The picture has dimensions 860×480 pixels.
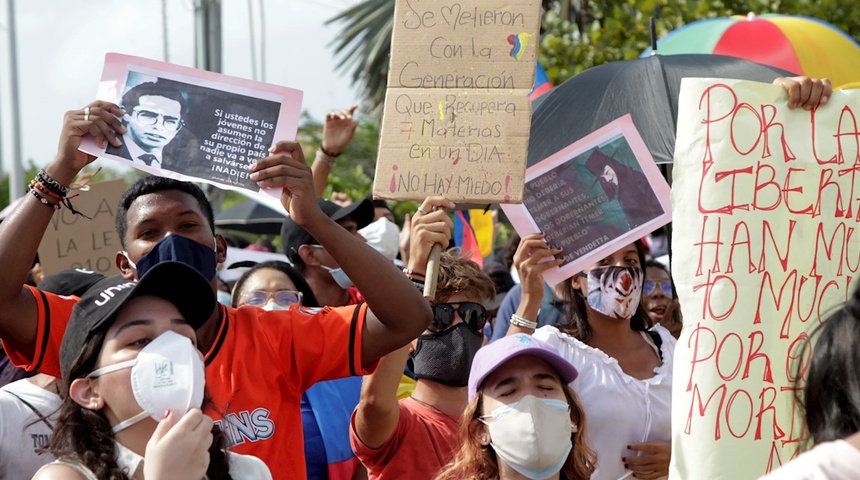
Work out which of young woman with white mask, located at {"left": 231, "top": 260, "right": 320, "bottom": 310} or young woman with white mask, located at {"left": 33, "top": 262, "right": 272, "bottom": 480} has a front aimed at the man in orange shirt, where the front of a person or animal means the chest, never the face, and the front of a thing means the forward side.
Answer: young woman with white mask, located at {"left": 231, "top": 260, "right": 320, "bottom": 310}

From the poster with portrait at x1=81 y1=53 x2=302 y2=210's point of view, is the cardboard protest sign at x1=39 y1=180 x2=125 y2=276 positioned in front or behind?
behind

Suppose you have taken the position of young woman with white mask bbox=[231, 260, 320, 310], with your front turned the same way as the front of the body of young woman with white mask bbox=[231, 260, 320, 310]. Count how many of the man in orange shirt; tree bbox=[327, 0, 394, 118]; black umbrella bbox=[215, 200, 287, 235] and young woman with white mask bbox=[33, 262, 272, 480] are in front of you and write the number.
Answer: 2

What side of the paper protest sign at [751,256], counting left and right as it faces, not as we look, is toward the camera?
front

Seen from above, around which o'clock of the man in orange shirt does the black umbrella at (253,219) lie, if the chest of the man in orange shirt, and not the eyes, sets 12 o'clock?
The black umbrella is roughly at 6 o'clock from the man in orange shirt.

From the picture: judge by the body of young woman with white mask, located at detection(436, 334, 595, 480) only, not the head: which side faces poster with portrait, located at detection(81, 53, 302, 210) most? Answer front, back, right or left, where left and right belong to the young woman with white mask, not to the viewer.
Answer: right

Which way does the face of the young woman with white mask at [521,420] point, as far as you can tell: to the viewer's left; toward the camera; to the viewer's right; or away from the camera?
toward the camera

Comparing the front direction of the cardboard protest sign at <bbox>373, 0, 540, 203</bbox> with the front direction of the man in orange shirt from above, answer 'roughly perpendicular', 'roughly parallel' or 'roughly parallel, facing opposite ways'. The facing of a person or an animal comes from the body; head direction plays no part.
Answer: roughly parallel

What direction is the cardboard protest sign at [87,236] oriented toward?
toward the camera

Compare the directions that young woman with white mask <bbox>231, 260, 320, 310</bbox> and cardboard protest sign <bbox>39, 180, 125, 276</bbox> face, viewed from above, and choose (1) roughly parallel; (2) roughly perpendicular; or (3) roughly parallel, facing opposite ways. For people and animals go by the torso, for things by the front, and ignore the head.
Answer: roughly parallel

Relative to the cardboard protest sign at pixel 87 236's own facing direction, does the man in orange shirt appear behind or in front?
in front

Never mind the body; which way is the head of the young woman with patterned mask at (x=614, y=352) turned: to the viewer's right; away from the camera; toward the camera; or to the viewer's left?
toward the camera

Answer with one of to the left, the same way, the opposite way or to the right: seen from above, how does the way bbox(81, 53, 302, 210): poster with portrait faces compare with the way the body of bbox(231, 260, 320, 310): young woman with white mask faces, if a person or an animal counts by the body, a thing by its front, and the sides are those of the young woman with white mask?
the same way

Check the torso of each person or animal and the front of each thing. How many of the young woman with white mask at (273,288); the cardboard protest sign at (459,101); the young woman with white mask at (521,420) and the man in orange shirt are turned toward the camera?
4

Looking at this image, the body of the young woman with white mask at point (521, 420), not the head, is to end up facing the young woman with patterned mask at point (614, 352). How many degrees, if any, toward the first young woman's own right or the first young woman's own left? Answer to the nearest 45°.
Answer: approximately 135° to the first young woman's own left
